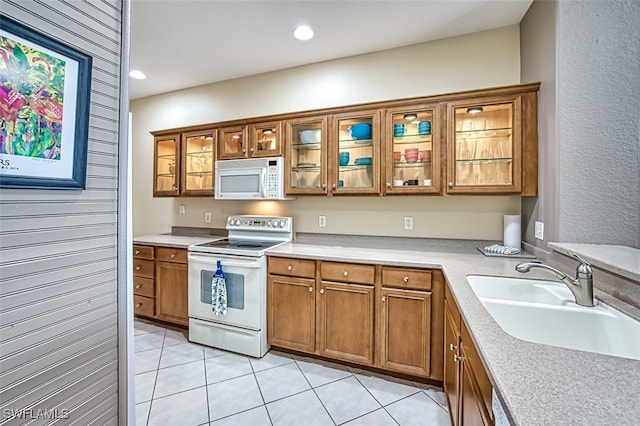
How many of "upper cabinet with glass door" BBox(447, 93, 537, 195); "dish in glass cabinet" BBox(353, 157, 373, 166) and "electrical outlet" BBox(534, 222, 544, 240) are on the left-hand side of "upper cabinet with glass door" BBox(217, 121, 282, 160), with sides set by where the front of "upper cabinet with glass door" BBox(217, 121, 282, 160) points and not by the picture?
3

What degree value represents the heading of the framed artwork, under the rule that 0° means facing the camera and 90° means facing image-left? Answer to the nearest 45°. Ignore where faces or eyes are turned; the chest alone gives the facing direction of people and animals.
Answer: approximately 315°

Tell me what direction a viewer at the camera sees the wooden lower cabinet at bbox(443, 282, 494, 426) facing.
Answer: facing to the left of the viewer

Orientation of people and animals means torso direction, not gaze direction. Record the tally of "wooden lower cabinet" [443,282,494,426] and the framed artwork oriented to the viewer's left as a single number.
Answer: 1

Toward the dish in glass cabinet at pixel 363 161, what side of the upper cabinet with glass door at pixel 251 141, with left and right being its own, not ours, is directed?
left

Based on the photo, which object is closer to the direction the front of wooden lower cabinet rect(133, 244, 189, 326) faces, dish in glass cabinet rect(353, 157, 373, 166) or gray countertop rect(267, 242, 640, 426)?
the gray countertop

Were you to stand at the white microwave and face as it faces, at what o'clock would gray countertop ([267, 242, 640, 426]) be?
The gray countertop is roughly at 10 o'clock from the white microwave.

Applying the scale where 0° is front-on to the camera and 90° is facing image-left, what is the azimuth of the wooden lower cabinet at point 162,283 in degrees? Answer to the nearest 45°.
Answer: approximately 45°

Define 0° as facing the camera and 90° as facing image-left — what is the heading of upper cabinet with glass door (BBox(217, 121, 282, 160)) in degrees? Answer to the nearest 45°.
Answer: approximately 45°

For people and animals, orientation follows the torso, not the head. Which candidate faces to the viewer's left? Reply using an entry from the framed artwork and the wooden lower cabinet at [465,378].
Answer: the wooden lower cabinet

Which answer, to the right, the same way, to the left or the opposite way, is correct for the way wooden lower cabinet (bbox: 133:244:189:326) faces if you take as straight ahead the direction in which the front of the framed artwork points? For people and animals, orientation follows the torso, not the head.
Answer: to the right

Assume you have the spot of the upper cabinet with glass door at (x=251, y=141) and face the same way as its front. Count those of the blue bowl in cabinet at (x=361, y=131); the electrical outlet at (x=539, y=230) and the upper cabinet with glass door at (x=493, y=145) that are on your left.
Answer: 3
